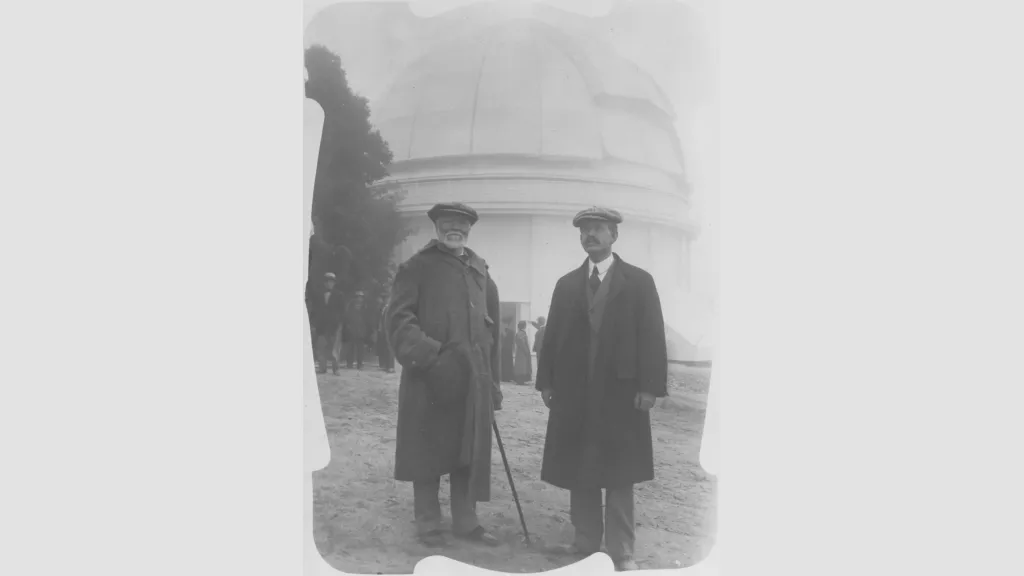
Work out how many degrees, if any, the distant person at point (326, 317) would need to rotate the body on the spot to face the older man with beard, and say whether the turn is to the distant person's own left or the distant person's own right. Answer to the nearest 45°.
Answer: approximately 45° to the distant person's own left

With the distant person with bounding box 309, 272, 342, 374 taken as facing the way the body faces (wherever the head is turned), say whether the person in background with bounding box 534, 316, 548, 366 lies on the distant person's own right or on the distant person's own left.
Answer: on the distant person's own left

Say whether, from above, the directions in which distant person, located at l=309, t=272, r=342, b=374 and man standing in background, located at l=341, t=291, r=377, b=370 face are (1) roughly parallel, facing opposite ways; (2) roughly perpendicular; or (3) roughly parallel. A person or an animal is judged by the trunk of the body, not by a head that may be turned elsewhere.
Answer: roughly parallel

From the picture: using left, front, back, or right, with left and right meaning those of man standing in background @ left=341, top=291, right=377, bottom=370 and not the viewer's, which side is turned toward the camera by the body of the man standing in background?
front

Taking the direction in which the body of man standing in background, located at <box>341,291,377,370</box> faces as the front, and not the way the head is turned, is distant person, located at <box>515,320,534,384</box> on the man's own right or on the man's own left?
on the man's own left

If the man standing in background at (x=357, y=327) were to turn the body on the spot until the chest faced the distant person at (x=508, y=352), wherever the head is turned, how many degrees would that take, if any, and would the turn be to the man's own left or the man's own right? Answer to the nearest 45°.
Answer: approximately 90° to the man's own left

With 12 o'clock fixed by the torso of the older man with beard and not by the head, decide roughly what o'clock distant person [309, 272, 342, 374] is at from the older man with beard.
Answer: The distant person is roughly at 5 o'clock from the older man with beard.

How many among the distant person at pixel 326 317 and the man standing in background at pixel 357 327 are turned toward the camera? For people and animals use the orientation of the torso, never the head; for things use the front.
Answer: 2

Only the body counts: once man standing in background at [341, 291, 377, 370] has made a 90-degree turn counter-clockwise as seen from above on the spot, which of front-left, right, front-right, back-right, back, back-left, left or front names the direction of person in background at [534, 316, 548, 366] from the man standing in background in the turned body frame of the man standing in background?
front

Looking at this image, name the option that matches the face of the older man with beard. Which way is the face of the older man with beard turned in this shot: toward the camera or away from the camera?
toward the camera
